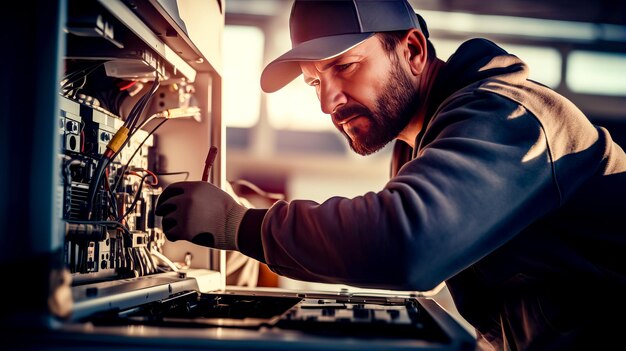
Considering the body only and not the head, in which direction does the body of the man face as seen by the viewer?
to the viewer's left

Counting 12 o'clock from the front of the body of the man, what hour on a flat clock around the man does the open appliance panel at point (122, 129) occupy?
The open appliance panel is roughly at 12 o'clock from the man.
